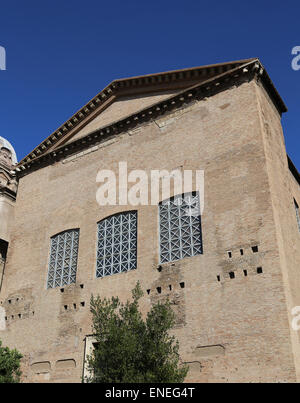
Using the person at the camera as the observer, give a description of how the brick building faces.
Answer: facing the viewer and to the left of the viewer

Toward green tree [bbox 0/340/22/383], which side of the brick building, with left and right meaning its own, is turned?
front
